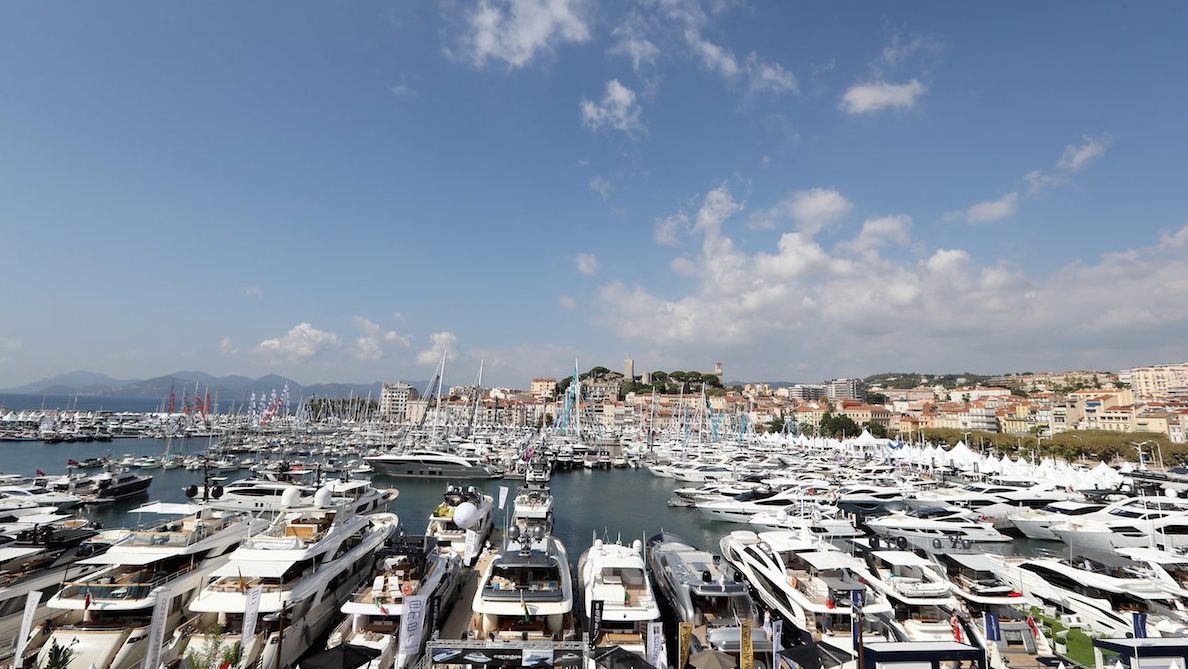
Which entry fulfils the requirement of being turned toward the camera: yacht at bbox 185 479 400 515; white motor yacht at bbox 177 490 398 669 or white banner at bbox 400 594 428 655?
the white banner

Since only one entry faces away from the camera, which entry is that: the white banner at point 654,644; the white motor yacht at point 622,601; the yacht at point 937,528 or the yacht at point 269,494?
the white motor yacht

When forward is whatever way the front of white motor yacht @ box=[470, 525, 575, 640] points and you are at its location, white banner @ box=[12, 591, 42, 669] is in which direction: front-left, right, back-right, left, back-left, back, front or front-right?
left

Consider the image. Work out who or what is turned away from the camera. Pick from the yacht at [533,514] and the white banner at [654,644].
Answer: the yacht

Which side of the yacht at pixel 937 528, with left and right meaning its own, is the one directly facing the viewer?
left

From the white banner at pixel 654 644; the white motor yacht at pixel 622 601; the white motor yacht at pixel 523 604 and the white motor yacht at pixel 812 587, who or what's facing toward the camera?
the white banner

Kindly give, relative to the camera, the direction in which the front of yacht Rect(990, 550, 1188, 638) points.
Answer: facing away from the viewer and to the left of the viewer

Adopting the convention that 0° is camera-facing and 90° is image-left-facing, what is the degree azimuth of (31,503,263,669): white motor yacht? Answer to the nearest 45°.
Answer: approximately 225°

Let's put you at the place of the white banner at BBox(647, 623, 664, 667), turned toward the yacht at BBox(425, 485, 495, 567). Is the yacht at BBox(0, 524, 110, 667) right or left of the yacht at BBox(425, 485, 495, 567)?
left

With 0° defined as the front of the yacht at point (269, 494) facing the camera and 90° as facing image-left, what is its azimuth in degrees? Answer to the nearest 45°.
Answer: approximately 270°

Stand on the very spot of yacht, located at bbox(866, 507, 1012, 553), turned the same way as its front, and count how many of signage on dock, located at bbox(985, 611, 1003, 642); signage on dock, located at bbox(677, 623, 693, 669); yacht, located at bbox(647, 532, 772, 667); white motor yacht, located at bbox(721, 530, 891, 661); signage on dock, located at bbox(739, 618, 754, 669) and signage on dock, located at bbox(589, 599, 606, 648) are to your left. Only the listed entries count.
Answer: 6

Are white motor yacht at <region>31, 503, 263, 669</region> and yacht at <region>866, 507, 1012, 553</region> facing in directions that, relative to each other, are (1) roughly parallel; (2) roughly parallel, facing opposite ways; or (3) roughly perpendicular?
roughly perpendicular

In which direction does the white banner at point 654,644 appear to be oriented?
toward the camera

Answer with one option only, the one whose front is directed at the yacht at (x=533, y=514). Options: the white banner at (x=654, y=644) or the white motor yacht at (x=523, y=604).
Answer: the white motor yacht
